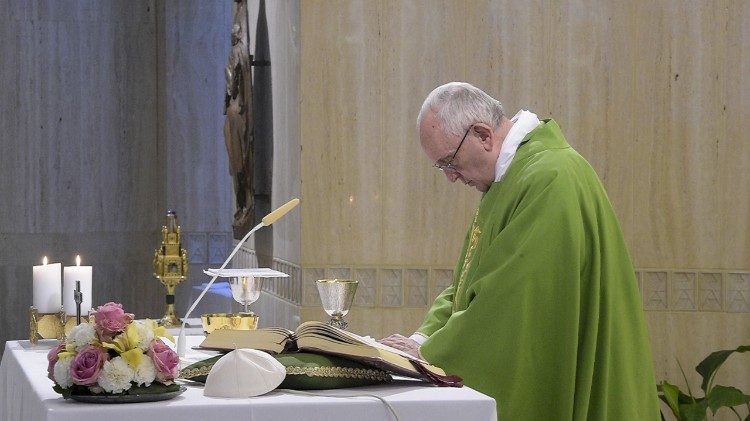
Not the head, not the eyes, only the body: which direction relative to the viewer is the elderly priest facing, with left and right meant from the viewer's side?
facing to the left of the viewer

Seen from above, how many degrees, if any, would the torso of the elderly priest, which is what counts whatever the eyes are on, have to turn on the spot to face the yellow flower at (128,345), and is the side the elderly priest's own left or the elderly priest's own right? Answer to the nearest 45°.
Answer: approximately 45° to the elderly priest's own left

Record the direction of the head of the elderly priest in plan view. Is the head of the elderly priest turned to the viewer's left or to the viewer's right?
to the viewer's left

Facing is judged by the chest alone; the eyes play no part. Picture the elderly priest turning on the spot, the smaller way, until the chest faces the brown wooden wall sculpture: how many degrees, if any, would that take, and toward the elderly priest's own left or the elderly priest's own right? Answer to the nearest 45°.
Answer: approximately 45° to the elderly priest's own right

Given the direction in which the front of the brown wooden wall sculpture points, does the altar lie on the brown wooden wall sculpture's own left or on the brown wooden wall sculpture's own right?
on the brown wooden wall sculpture's own left
